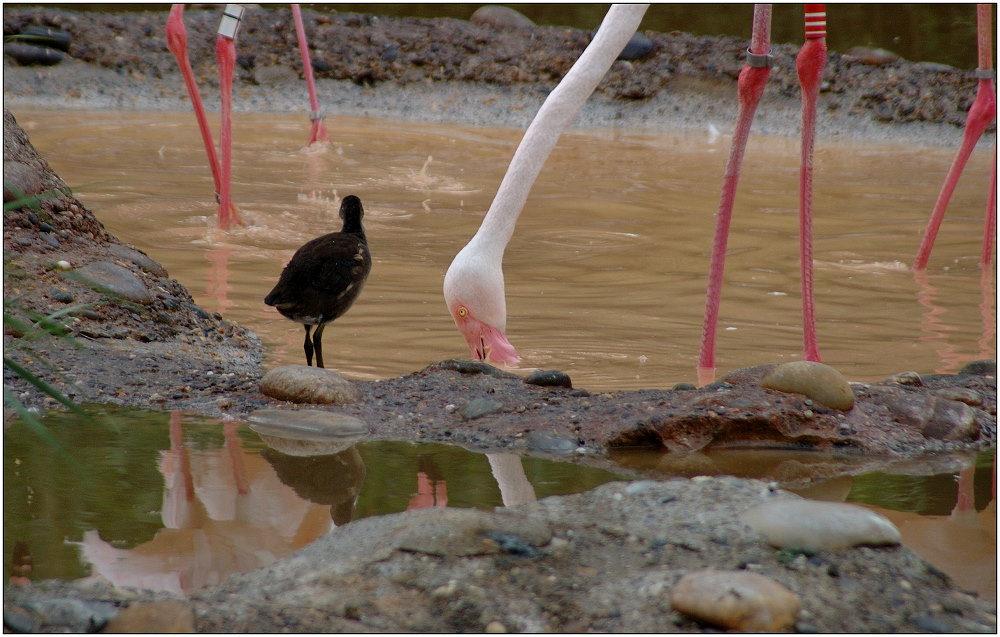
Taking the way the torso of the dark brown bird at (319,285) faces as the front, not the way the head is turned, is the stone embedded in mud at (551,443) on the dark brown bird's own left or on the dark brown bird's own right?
on the dark brown bird's own right

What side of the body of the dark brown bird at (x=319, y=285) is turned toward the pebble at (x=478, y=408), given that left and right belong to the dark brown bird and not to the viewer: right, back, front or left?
right

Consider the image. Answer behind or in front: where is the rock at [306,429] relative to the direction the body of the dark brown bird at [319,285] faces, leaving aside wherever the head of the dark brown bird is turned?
behind

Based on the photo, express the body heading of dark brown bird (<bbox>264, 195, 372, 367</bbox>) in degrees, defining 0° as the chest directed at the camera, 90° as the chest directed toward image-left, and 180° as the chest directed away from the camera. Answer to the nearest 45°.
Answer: approximately 225°

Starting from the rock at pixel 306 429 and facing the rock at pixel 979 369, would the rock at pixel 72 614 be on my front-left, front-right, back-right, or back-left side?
back-right

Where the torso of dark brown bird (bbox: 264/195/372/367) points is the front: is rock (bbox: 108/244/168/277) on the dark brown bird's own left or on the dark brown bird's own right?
on the dark brown bird's own left

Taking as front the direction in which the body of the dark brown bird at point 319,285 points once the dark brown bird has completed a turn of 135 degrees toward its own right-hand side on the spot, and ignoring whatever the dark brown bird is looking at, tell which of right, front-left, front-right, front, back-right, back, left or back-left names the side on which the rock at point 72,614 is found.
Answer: front

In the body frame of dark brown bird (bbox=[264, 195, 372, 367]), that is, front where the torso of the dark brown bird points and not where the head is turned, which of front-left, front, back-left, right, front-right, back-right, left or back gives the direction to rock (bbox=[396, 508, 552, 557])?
back-right

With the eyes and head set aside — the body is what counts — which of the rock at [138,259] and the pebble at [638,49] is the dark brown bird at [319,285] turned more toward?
the pebble

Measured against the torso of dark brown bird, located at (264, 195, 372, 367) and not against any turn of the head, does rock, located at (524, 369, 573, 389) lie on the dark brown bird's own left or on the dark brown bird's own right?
on the dark brown bird's own right

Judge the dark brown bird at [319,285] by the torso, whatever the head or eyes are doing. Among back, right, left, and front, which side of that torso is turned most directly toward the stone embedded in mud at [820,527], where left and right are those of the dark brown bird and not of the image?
right
